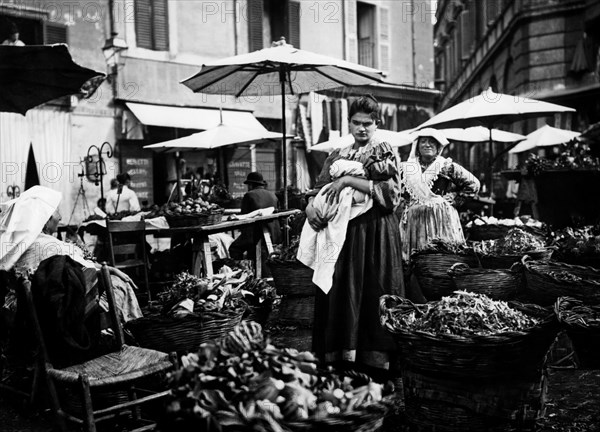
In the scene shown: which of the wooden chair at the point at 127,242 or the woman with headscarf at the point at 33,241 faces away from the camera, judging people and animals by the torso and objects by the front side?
the wooden chair

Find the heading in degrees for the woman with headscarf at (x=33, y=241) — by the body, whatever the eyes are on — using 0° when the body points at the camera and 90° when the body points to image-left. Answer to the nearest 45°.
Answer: approximately 270°

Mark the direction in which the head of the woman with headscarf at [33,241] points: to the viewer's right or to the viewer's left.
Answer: to the viewer's right

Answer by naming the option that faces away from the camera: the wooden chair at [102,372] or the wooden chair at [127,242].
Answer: the wooden chair at [127,242]

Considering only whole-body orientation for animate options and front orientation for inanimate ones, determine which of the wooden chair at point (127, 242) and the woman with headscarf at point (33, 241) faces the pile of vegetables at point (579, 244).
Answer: the woman with headscarf

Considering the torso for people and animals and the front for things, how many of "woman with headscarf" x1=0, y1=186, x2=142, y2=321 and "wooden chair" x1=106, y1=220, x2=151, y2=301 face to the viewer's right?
1

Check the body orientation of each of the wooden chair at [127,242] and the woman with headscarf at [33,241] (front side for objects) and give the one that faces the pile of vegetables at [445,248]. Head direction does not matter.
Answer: the woman with headscarf

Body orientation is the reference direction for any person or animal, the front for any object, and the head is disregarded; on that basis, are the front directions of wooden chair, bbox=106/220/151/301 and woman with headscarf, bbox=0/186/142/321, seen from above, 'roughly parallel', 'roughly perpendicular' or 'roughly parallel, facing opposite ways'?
roughly perpendicular

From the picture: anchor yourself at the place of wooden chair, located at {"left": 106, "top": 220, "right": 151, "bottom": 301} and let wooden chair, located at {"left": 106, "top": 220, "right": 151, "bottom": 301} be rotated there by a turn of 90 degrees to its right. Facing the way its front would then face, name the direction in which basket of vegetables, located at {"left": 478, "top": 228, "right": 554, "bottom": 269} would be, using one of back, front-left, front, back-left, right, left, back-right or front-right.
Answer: front-right

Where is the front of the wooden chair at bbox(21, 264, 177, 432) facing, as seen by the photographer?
facing the viewer and to the right of the viewer

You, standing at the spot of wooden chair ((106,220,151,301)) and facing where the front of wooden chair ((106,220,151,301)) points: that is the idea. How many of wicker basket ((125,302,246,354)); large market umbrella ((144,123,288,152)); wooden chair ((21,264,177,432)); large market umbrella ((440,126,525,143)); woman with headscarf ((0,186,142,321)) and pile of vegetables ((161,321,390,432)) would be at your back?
4

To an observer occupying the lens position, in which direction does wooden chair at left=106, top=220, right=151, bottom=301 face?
facing away from the viewer

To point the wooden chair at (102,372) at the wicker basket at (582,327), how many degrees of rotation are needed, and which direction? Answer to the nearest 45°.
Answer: approximately 45° to its left
